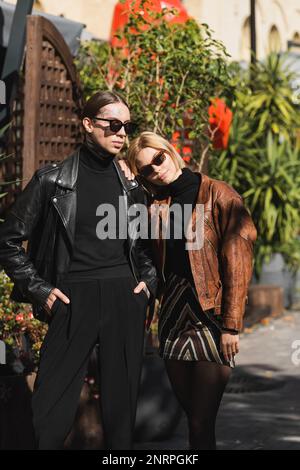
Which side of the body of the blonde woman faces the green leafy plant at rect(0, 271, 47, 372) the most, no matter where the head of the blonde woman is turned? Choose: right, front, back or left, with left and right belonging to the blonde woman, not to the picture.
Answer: right

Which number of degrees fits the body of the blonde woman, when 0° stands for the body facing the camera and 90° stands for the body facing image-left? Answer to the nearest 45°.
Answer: approximately 45°

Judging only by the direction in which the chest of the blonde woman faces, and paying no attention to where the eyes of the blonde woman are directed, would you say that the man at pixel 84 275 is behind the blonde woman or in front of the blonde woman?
in front

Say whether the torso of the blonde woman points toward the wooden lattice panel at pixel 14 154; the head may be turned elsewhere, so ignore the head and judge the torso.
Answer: no

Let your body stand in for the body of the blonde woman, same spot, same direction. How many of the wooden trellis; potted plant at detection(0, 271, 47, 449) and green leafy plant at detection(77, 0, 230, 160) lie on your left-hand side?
0

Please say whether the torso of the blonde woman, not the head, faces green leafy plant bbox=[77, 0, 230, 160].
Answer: no

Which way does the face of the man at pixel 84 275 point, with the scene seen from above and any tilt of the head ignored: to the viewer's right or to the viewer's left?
to the viewer's right

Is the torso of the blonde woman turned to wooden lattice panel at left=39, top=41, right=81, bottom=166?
no
